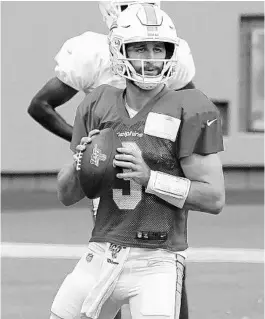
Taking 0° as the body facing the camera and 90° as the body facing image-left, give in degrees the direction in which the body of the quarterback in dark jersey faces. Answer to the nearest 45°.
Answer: approximately 45°
